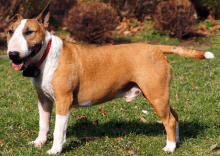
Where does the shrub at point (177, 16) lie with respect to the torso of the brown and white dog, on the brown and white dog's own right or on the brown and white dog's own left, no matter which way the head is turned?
on the brown and white dog's own right

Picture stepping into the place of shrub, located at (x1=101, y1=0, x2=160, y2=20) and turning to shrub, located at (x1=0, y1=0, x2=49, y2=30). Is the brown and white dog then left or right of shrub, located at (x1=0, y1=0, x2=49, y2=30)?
left

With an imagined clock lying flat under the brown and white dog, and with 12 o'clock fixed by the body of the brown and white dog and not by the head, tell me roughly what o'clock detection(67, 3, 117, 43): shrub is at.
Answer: The shrub is roughly at 3 o'clock from the brown and white dog.

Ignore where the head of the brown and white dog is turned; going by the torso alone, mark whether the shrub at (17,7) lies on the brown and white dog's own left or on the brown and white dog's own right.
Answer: on the brown and white dog's own right

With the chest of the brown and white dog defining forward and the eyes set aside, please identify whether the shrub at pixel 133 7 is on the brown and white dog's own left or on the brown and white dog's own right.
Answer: on the brown and white dog's own right

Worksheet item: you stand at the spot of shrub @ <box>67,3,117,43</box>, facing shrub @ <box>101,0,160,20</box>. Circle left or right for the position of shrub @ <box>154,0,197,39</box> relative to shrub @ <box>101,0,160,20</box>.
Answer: right

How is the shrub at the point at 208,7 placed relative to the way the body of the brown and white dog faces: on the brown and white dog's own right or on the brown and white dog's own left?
on the brown and white dog's own right

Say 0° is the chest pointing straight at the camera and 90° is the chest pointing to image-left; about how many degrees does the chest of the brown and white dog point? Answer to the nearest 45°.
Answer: approximately 90°
